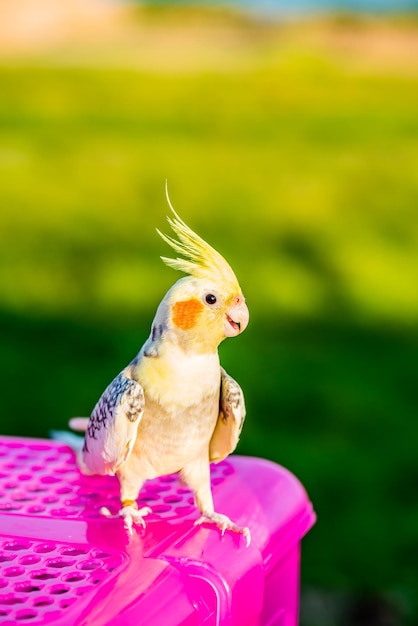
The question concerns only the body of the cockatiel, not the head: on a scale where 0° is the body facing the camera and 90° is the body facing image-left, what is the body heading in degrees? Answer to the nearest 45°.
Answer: approximately 315°
